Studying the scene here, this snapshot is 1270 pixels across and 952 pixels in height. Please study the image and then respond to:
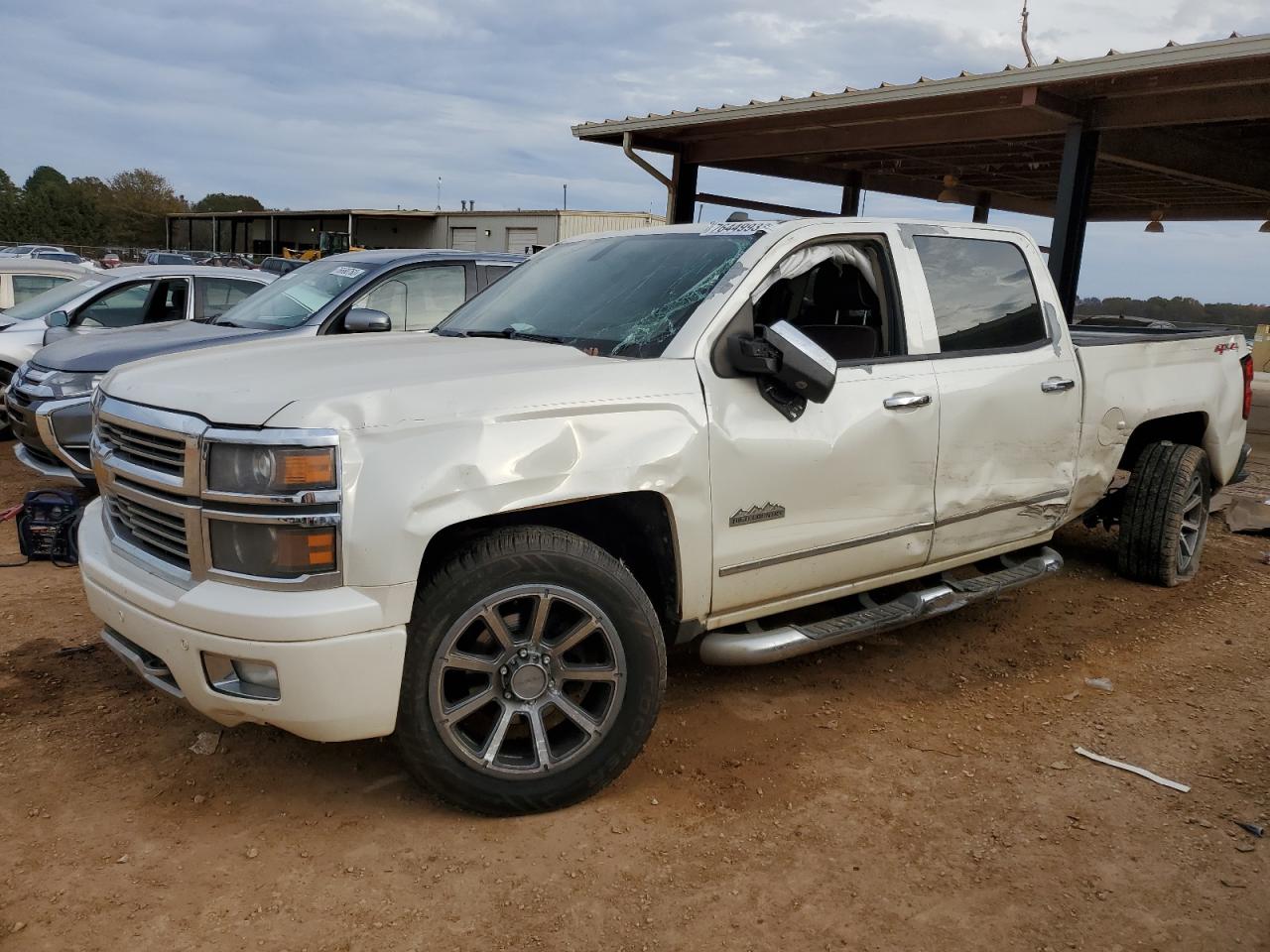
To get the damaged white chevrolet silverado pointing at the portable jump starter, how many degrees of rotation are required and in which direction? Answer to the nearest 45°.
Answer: approximately 90° to its right

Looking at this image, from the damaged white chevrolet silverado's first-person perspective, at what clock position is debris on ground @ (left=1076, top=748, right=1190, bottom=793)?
The debris on ground is roughly at 9 o'clock from the damaged white chevrolet silverado.

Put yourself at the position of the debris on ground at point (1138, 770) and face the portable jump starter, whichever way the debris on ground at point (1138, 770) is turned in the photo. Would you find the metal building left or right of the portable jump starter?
right

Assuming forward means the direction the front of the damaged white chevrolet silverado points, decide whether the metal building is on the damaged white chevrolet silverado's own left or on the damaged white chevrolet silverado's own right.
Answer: on the damaged white chevrolet silverado's own right

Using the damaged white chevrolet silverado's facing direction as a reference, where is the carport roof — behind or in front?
behind

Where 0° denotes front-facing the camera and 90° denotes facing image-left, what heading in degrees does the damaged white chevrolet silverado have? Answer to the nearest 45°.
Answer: approximately 45°

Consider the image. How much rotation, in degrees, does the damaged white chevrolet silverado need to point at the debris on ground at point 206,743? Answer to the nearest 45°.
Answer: approximately 45° to its right

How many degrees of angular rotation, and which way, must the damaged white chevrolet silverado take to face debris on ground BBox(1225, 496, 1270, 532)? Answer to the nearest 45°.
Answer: approximately 180°

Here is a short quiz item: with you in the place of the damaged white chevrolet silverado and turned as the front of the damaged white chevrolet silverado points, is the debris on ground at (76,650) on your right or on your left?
on your right
